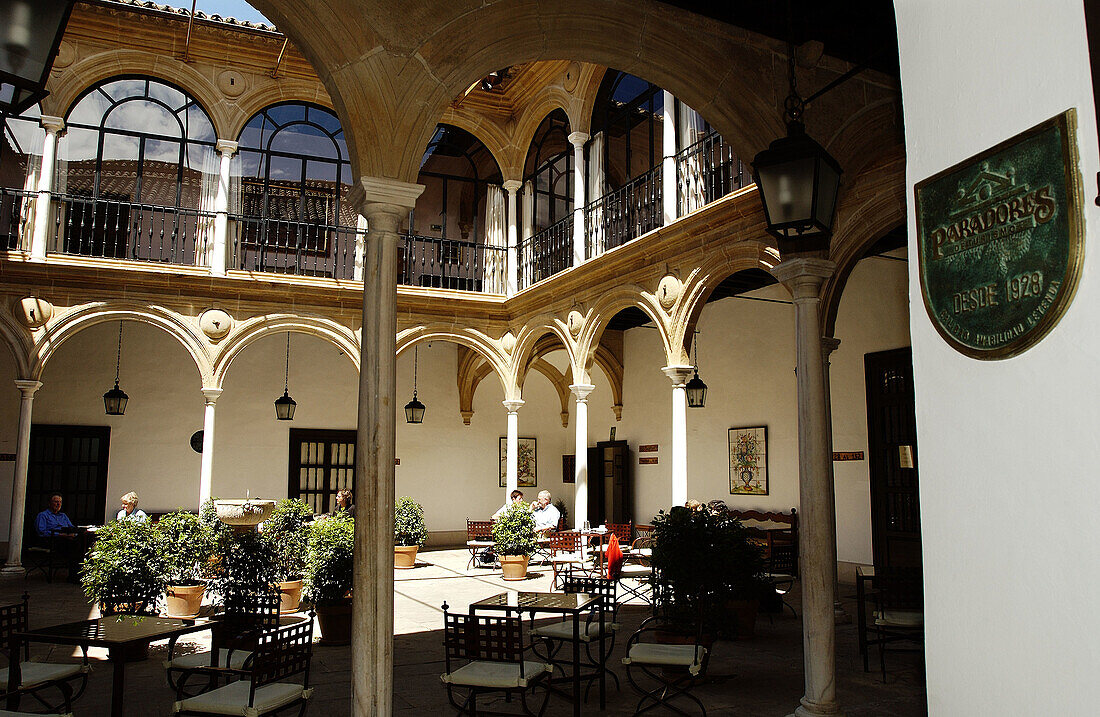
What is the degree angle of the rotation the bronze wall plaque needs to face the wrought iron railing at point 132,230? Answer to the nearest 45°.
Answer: approximately 90° to its right

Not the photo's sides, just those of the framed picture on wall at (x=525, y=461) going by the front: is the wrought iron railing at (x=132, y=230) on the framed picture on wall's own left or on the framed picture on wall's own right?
on the framed picture on wall's own right

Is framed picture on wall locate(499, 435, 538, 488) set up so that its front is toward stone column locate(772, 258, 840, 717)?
yes

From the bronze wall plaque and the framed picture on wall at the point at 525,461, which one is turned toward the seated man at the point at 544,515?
the framed picture on wall

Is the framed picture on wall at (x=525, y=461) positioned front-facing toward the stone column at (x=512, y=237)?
yes

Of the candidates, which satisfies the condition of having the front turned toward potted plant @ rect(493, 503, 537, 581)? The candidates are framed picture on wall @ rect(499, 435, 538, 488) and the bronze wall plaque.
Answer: the framed picture on wall

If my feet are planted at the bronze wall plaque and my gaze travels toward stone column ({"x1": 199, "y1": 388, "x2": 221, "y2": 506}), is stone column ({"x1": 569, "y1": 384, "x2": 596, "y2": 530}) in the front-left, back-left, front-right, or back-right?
front-right

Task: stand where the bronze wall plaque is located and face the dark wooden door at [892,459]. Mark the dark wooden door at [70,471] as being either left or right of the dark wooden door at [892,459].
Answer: left

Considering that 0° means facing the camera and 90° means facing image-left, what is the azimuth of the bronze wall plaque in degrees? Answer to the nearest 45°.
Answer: approximately 45°

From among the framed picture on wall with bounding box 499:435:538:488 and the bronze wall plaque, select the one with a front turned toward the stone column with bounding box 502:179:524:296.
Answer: the framed picture on wall

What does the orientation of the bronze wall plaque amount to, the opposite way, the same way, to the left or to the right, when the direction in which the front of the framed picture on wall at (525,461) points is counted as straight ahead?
to the right

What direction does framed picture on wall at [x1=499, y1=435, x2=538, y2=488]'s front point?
toward the camera

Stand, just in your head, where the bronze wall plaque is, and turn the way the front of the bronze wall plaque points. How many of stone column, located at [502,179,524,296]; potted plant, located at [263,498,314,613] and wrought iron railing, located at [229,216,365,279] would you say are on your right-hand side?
3
